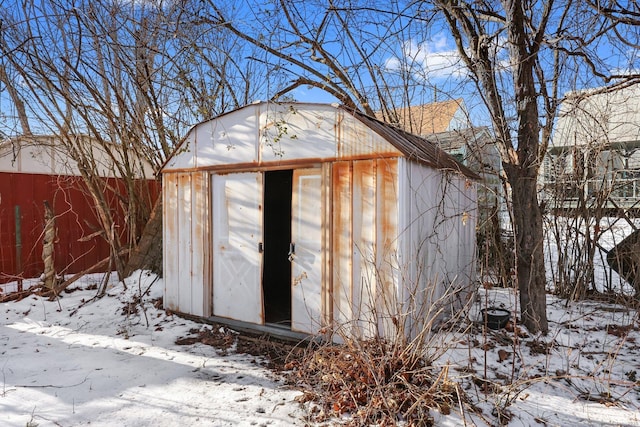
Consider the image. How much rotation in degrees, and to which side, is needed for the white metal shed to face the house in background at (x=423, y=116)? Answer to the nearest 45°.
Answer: approximately 180°

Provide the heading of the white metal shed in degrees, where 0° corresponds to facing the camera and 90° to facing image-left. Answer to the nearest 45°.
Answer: approximately 45°

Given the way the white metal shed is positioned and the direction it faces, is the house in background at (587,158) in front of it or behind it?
behind

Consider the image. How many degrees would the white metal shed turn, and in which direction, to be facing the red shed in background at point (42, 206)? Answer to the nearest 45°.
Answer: approximately 90° to its right
